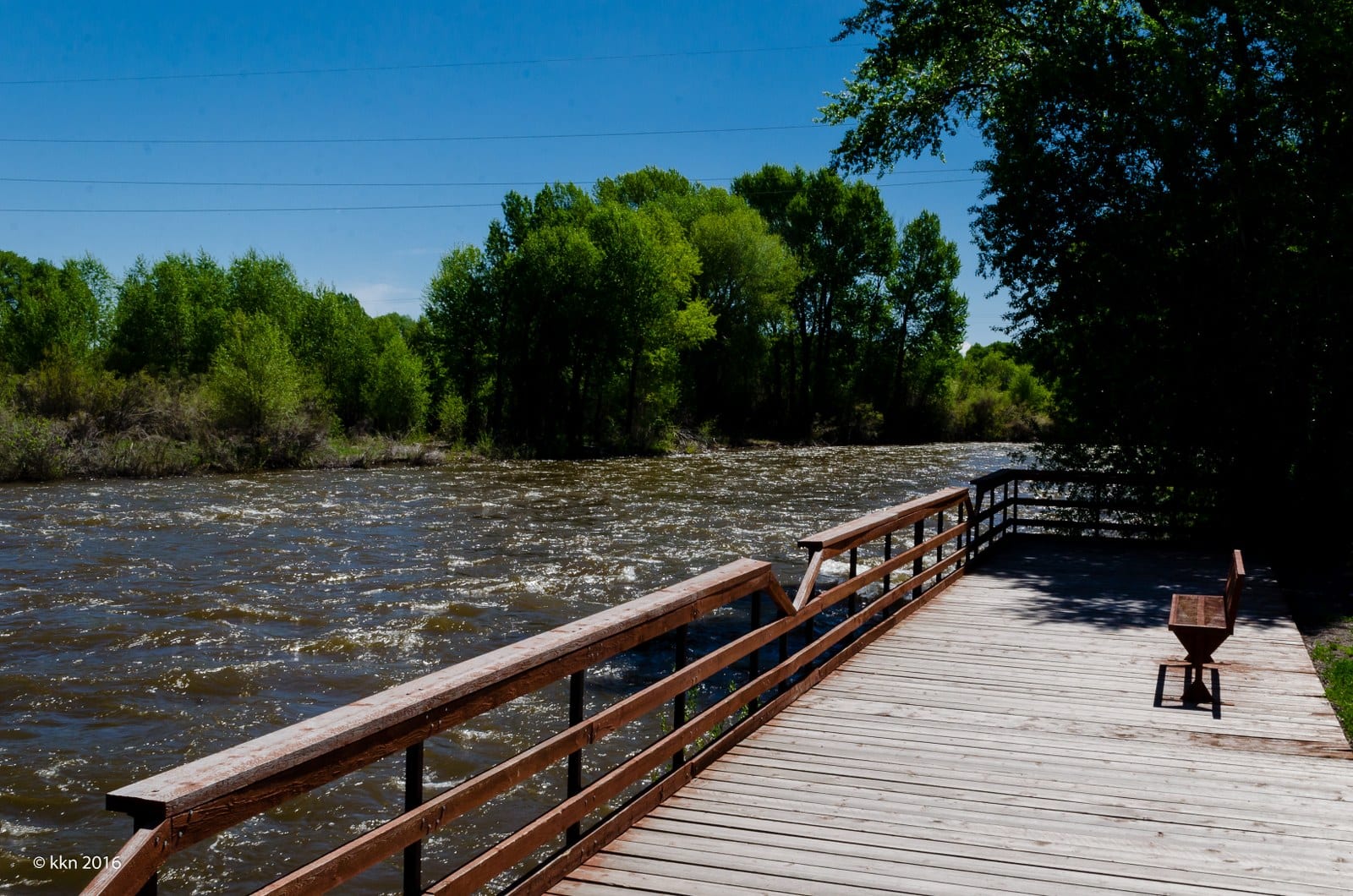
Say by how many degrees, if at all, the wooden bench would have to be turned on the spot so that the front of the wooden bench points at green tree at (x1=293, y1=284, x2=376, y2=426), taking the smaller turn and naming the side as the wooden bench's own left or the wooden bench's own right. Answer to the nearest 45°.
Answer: approximately 45° to the wooden bench's own right

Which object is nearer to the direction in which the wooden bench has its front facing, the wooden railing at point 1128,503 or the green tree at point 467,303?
the green tree

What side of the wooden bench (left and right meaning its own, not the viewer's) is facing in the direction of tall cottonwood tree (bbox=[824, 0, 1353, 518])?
right

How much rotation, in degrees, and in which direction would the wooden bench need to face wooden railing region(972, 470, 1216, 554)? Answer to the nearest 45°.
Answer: approximately 90° to its right

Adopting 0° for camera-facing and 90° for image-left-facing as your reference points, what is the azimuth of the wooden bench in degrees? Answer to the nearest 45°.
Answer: approximately 90°

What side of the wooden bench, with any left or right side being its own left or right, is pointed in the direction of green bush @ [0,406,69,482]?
front

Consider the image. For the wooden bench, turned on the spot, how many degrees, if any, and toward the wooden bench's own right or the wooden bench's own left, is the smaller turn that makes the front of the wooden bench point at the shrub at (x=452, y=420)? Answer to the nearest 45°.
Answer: approximately 45° to the wooden bench's own right

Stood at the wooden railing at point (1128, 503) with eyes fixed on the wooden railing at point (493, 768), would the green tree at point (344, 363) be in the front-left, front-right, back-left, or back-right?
back-right

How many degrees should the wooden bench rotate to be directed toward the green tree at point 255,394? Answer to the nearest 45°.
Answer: approximately 45° to its right

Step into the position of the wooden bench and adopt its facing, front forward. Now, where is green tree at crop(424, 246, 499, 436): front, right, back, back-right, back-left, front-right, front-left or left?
front-right
